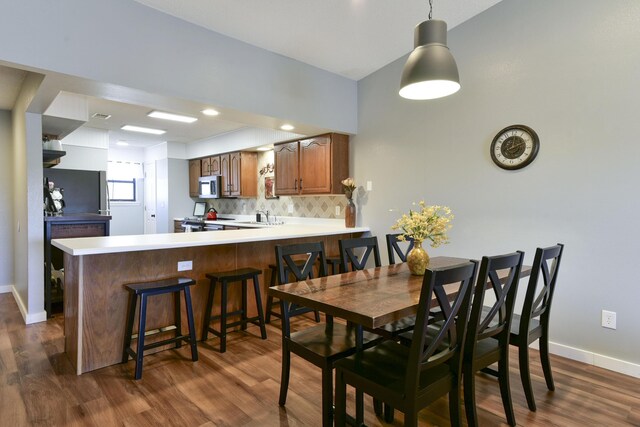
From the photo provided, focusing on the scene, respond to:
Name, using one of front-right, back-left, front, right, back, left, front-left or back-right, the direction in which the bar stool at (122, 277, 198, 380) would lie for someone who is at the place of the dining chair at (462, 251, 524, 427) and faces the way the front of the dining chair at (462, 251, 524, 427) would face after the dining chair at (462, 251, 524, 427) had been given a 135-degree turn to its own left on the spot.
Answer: right

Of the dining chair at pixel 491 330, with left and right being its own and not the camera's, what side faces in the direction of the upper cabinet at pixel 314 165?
front

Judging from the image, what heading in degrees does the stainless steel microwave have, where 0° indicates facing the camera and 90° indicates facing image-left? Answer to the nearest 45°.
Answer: approximately 45°

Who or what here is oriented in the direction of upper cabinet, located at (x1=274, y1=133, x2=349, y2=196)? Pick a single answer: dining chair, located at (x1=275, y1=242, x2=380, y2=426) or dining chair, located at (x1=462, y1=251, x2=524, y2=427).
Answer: dining chair, located at (x1=462, y1=251, x2=524, y2=427)

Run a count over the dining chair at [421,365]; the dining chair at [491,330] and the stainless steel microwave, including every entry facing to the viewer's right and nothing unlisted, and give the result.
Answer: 0

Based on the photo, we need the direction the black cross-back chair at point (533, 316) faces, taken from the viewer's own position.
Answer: facing away from the viewer and to the left of the viewer

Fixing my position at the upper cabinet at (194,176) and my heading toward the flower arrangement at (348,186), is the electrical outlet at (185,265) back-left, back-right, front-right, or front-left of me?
front-right

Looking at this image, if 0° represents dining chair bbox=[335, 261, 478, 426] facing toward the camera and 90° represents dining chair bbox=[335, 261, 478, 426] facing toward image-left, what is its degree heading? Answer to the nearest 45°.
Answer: approximately 135°

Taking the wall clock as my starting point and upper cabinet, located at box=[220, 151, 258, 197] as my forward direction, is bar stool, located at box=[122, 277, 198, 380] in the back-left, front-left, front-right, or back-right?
front-left

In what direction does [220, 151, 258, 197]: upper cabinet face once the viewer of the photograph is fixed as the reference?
facing the viewer and to the left of the viewer

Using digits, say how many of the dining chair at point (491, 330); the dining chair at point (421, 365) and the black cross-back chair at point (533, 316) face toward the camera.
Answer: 0

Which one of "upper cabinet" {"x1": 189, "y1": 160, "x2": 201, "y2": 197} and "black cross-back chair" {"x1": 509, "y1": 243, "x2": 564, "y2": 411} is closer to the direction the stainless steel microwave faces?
the black cross-back chair

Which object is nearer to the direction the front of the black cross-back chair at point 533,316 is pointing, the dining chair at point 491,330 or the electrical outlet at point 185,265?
the electrical outlet

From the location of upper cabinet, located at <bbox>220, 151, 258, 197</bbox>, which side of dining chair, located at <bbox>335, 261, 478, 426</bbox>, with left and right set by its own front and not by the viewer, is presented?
front

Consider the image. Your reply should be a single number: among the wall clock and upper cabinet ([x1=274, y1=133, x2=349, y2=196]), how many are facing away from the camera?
0
